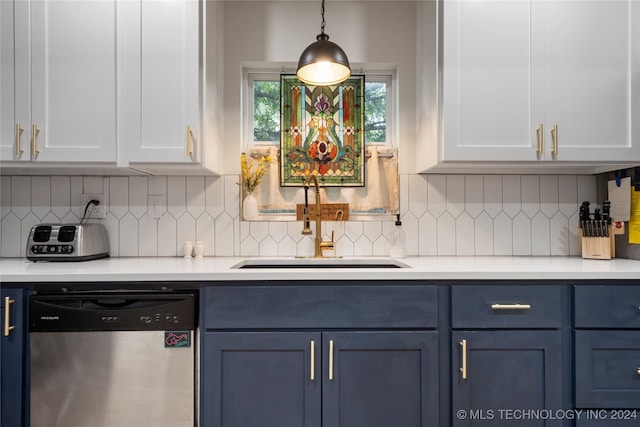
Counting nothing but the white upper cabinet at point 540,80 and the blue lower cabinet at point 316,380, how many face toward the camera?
2

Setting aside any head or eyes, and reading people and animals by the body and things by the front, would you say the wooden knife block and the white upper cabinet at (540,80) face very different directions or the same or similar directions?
same or similar directions

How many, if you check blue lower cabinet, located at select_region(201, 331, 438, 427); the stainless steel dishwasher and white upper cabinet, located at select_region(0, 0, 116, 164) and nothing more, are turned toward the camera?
3

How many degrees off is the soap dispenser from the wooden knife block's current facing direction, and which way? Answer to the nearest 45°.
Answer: approximately 45° to its right

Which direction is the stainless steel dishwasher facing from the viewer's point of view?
toward the camera

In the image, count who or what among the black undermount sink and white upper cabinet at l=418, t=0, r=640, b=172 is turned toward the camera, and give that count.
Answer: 2

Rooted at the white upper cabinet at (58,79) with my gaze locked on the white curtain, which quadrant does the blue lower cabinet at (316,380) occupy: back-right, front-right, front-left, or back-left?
front-right

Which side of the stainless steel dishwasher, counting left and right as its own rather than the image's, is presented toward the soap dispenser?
left

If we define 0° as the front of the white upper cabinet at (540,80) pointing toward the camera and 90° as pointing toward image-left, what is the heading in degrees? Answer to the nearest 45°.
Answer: approximately 0°

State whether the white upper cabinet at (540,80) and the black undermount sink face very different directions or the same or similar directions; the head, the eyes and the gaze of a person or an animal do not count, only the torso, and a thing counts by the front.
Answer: same or similar directions

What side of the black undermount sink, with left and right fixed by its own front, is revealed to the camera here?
front

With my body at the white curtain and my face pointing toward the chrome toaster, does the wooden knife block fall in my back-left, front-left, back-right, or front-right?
back-left

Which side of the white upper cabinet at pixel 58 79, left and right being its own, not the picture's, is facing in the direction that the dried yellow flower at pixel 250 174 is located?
left
